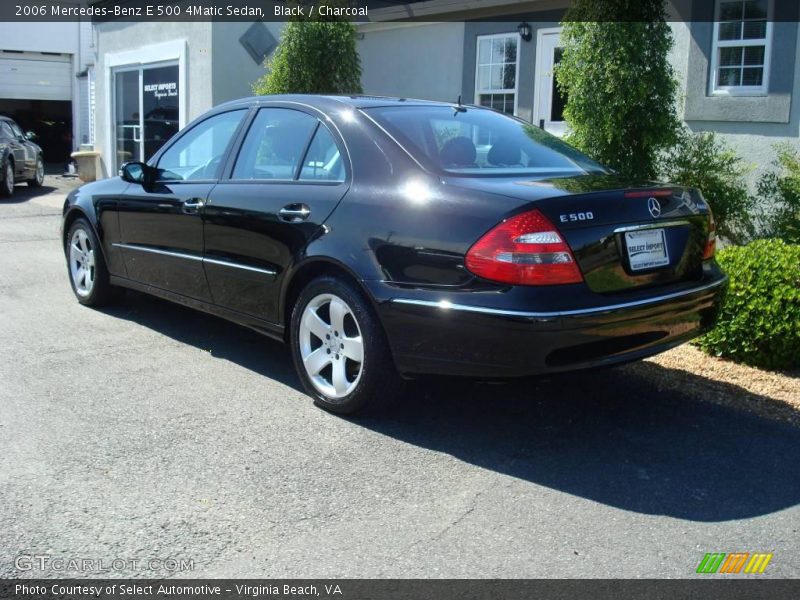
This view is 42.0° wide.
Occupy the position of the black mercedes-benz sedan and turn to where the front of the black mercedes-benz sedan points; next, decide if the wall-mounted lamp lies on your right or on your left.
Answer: on your right

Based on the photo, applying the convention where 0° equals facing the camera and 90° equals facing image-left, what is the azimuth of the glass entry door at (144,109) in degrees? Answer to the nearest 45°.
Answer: approximately 45°

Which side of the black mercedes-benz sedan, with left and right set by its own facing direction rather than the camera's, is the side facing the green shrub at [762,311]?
right

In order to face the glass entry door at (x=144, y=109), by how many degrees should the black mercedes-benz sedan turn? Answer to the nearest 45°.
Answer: approximately 45° to its right

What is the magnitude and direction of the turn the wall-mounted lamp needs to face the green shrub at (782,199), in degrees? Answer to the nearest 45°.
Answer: approximately 90° to its left

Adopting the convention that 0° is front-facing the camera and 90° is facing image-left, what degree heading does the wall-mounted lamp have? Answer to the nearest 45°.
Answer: approximately 45°

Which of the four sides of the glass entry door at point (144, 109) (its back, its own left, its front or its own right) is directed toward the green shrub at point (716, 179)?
left

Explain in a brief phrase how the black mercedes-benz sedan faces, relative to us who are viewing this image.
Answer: facing away from the viewer and to the left of the viewer

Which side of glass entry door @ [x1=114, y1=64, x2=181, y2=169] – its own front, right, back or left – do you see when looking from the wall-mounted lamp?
left

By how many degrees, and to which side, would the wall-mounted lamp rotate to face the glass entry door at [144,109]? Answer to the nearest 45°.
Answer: approximately 90° to its right

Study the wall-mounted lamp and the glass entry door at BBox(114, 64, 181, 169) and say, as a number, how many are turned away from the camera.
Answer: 0

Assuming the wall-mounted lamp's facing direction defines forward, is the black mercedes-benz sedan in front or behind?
in front

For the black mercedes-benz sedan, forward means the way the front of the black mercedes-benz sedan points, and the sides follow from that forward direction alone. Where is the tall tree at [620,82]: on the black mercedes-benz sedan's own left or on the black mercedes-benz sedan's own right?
on the black mercedes-benz sedan's own right

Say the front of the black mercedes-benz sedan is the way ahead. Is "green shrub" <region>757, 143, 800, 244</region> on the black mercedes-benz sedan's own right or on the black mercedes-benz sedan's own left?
on the black mercedes-benz sedan's own right

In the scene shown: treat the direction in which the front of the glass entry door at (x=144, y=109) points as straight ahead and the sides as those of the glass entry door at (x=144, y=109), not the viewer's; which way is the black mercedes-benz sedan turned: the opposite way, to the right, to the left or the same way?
to the right

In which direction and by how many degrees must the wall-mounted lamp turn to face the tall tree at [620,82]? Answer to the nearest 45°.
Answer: approximately 45° to its left
